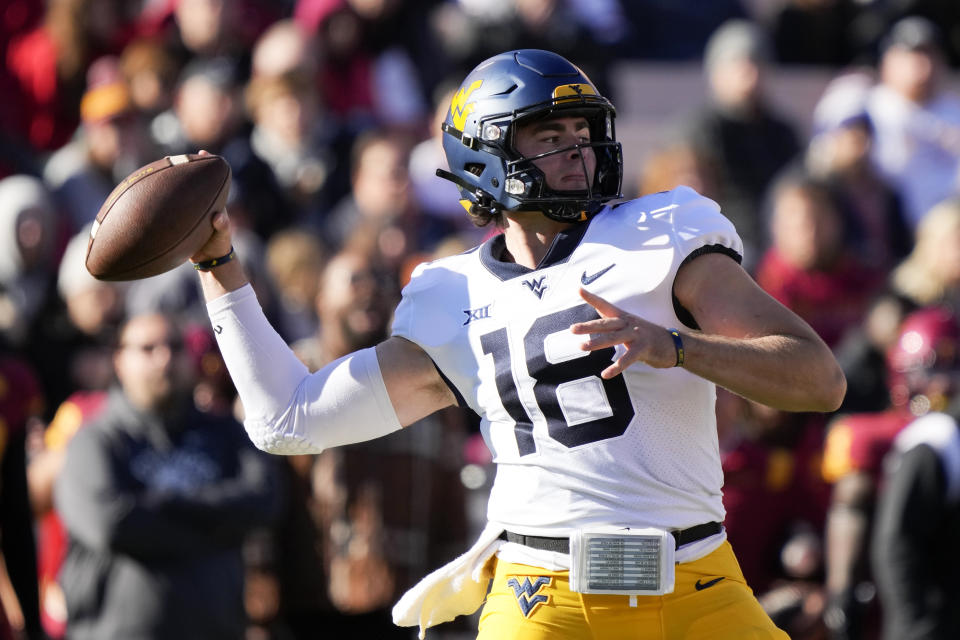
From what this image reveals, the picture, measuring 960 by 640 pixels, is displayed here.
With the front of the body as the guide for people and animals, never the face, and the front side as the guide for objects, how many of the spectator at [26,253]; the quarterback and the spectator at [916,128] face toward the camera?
3

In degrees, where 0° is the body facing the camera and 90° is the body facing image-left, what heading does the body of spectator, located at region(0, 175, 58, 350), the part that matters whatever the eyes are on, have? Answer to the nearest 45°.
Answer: approximately 0°

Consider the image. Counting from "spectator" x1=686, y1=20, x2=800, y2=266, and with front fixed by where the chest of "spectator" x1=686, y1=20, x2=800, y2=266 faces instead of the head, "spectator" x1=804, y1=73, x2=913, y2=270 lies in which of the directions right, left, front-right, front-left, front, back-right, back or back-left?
left

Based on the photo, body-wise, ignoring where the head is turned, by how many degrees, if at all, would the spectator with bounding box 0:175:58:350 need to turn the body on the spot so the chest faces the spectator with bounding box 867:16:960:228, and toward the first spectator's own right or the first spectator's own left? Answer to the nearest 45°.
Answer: approximately 90° to the first spectator's own left

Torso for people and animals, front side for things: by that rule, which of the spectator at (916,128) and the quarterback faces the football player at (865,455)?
the spectator at (916,128)

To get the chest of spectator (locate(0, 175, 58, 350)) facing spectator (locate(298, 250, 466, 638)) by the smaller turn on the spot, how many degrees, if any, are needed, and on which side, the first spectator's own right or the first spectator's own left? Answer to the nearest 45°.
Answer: approximately 45° to the first spectator's own left

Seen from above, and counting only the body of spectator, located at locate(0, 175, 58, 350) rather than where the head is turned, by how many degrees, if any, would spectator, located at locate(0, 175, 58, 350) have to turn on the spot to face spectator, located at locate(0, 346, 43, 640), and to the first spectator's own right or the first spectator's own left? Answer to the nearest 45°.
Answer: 0° — they already face them

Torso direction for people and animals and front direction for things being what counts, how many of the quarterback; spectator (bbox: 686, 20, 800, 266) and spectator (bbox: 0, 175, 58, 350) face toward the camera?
3

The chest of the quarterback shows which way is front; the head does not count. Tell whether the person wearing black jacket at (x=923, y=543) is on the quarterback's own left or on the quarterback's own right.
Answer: on the quarterback's own left

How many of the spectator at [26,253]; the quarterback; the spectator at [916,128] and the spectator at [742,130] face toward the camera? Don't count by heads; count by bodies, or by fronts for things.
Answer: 4

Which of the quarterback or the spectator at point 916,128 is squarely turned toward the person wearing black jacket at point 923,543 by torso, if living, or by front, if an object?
the spectator

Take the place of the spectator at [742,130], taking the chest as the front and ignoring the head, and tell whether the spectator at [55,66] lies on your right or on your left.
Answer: on your right

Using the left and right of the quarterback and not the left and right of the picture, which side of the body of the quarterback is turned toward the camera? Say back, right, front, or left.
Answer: front

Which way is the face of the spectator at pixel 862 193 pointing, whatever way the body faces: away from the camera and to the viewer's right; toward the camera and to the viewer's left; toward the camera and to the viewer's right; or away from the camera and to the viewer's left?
toward the camera and to the viewer's left

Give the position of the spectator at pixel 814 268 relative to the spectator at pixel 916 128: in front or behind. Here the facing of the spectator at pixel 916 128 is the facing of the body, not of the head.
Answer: in front
